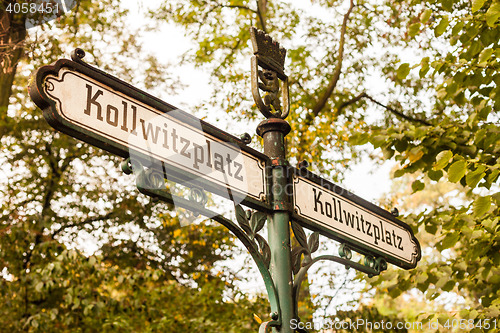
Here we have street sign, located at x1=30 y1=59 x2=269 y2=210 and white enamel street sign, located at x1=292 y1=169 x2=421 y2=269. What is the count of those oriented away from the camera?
0

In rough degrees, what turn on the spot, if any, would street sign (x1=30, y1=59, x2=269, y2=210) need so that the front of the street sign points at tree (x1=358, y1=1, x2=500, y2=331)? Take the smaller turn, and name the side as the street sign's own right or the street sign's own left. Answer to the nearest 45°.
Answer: approximately 90° to the street sign's own left

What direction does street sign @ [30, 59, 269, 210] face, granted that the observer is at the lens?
facing the viewer and to the right of the viewer

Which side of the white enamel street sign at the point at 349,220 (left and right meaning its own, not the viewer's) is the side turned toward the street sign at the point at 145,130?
right

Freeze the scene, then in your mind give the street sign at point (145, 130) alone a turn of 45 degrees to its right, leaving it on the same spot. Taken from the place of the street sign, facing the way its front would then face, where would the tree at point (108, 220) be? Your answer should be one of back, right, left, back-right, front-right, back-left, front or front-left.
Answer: back

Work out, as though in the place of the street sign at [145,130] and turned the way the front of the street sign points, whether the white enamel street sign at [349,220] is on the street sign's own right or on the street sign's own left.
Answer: on the street sign's own left
